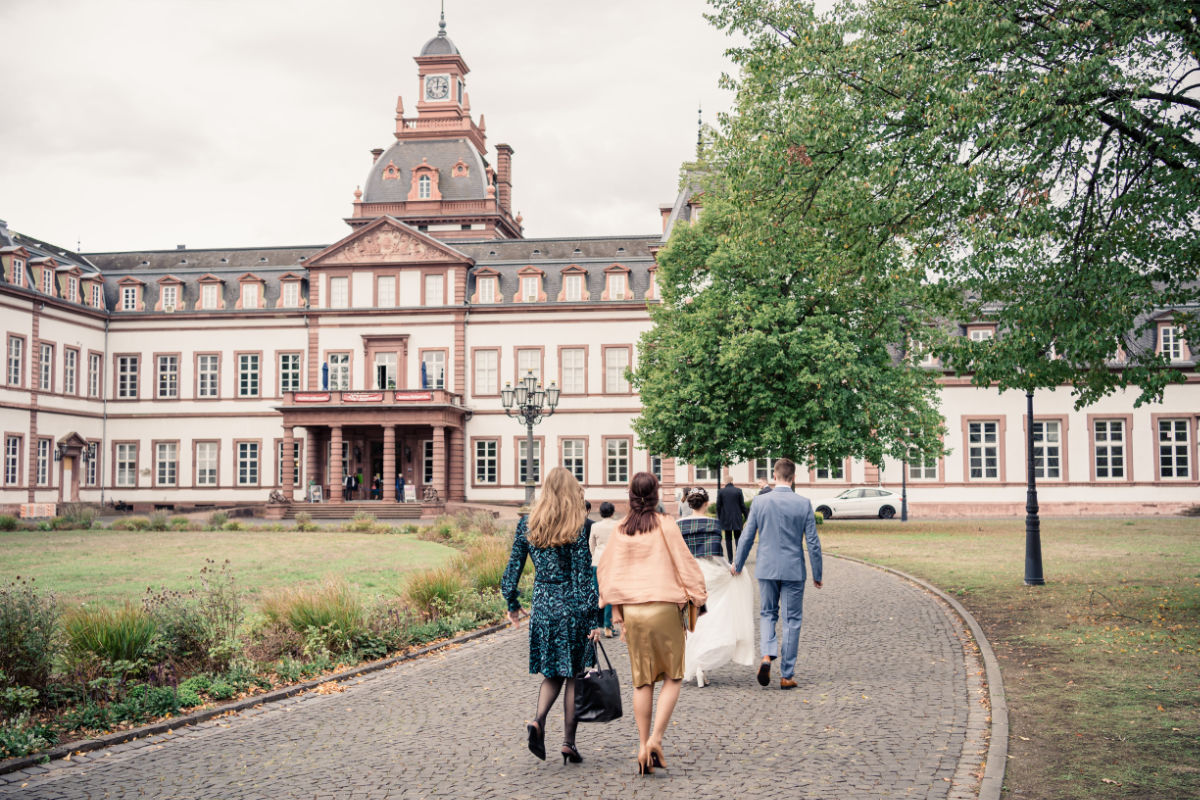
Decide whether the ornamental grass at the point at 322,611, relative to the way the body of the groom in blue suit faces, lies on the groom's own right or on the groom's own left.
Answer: on the groom's own left

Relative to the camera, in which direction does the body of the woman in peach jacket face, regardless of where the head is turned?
away from the camera

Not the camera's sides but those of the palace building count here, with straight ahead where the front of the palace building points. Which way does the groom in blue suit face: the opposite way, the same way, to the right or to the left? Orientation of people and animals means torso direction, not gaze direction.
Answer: the opposite way

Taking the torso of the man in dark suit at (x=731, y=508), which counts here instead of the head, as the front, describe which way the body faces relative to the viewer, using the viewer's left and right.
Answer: facing away from the viewer

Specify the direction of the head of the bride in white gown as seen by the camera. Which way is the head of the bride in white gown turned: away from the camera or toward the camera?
away from the camera

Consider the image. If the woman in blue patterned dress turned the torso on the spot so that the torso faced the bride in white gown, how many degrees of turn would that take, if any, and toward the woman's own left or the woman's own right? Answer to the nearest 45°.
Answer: approximately 45° to the woman's own right

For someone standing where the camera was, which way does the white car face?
facing to the left of the viewer

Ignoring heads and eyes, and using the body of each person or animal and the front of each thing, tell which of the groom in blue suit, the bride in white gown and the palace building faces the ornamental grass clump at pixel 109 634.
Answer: the palace building

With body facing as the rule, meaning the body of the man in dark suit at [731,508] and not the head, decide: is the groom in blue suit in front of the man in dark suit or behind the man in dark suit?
behind

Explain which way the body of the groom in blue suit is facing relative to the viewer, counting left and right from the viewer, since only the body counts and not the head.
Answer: facing away from the viewer

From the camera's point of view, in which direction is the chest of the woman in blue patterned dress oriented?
away from the camera

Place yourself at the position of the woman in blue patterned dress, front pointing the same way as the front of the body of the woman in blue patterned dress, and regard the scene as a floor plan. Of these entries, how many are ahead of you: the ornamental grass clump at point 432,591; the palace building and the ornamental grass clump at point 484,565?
3

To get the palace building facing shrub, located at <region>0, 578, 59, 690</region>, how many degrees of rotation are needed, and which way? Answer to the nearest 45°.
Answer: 0° — it already faces it

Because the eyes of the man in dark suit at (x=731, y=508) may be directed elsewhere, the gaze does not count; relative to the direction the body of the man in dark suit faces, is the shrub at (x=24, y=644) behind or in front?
behind

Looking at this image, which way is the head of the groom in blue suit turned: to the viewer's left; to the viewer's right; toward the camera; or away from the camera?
away from the camera
